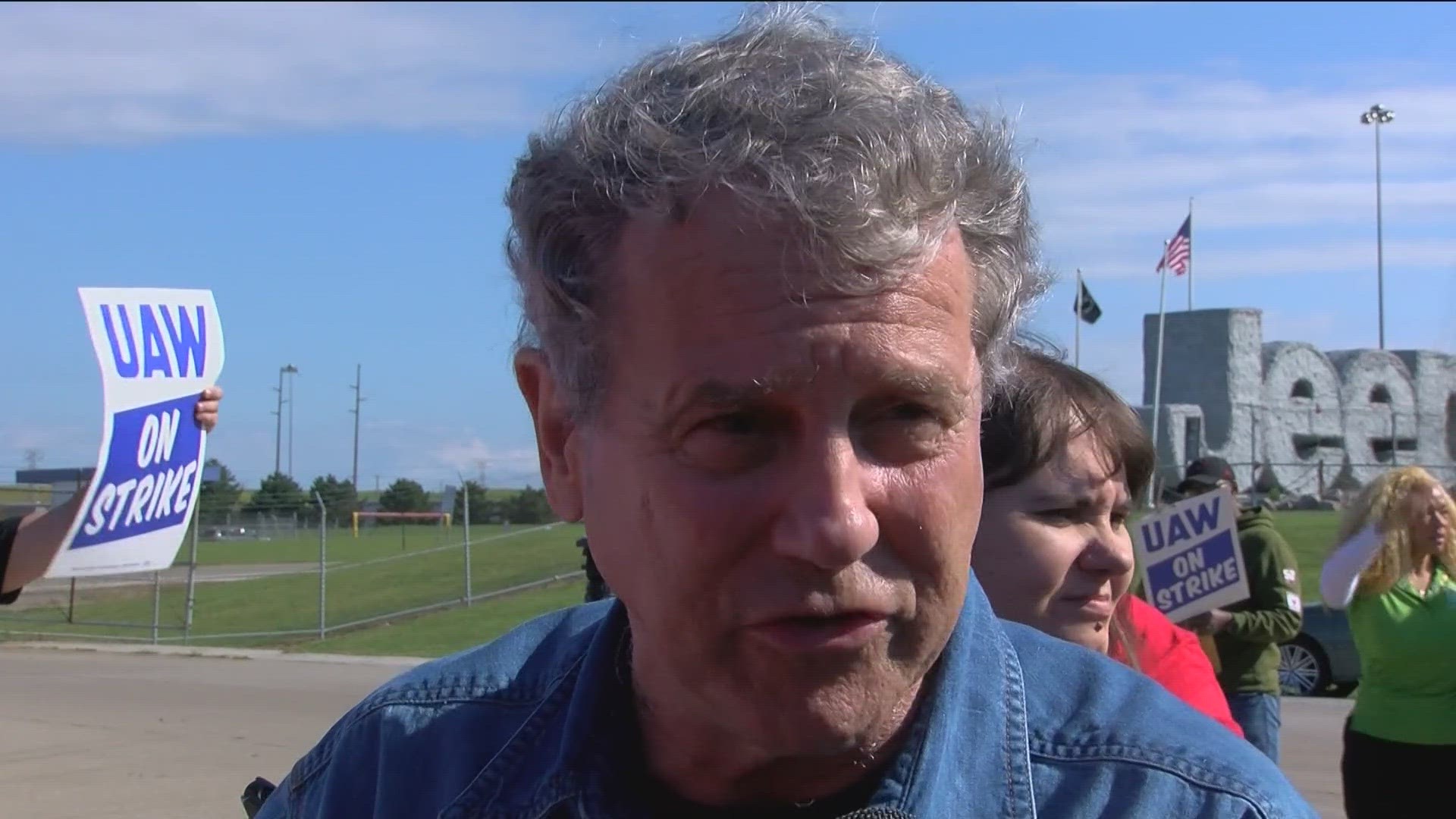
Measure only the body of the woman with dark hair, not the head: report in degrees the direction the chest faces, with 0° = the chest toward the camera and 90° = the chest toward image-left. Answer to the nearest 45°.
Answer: approximately 315°

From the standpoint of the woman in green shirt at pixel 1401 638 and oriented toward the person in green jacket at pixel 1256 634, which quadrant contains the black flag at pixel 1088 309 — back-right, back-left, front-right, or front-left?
front-right

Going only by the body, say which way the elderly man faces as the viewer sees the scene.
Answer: toward the camera

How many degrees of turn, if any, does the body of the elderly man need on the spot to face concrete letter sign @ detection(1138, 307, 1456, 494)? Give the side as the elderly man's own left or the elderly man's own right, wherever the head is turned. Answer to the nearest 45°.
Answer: approximately 180°

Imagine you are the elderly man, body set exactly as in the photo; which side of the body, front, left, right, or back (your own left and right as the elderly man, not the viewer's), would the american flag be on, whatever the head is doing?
back

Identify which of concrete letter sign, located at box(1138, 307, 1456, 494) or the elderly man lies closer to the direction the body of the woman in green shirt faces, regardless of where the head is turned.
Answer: the elderly man

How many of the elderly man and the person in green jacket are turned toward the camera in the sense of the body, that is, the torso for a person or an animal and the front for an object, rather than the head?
1

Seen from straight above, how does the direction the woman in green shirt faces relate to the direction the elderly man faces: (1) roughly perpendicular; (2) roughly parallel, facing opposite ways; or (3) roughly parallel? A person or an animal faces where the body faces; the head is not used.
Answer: roughly parallel

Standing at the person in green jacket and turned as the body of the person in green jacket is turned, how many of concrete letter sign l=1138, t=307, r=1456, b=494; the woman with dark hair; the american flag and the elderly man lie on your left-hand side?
2

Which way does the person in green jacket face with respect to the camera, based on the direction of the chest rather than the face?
to the viewer's left

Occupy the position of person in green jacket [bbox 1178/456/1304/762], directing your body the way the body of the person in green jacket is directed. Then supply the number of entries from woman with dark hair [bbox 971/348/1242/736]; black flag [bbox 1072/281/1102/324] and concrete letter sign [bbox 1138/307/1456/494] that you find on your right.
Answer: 2
